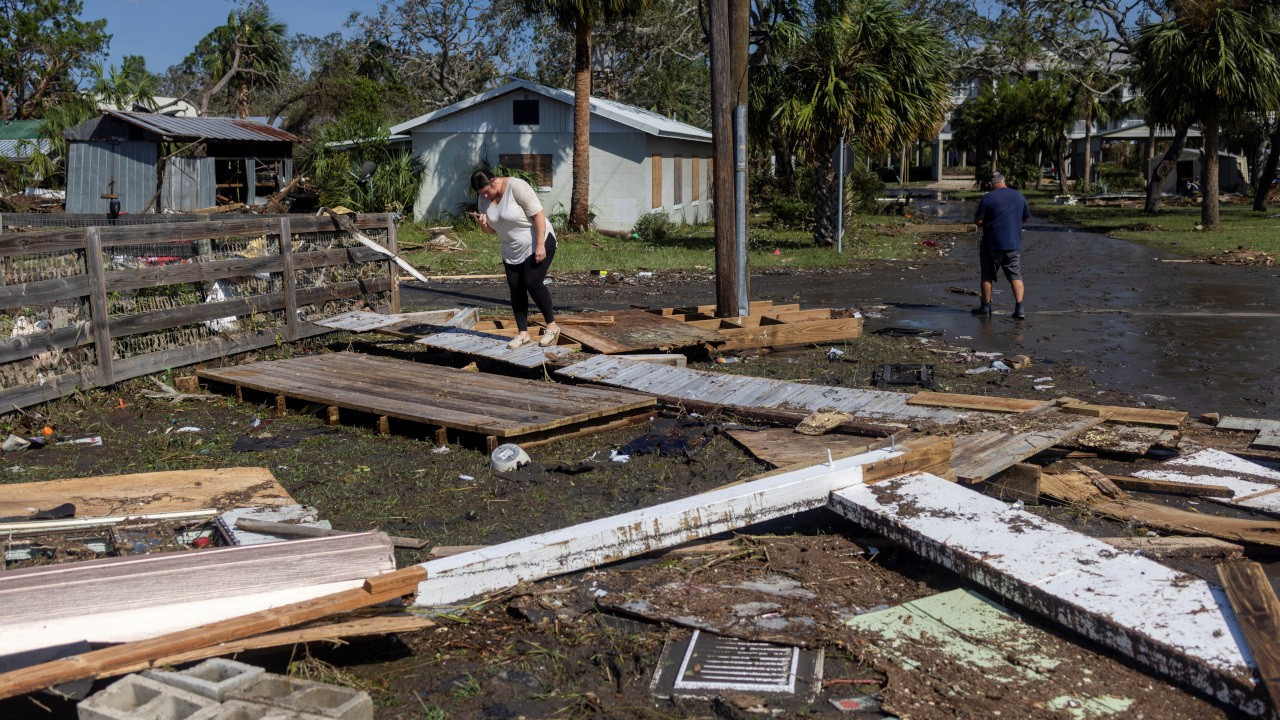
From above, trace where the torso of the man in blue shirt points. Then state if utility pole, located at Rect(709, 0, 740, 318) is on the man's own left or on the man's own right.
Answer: on the man's own left

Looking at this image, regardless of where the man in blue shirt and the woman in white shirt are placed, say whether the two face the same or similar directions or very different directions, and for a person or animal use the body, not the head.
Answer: very different directions

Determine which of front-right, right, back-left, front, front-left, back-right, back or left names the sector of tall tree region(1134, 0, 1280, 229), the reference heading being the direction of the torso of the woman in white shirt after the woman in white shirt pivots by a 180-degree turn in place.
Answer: front

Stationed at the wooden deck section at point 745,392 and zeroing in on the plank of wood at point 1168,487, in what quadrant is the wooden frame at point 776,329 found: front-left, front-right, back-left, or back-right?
back-left

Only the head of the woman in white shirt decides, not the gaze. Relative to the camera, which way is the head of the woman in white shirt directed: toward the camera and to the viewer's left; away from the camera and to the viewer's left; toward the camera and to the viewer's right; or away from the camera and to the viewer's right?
toward the camera and to the viewer's left

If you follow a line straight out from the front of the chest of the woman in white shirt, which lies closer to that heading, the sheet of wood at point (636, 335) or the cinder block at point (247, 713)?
the cinder block

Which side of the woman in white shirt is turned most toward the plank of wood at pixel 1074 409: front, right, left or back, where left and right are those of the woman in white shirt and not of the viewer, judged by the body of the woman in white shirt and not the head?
left

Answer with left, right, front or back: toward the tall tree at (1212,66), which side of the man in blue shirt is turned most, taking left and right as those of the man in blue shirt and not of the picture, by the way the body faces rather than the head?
front

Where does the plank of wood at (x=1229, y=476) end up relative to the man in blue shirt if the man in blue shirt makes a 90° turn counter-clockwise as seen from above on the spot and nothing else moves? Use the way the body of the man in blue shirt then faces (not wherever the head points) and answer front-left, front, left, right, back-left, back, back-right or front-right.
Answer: left

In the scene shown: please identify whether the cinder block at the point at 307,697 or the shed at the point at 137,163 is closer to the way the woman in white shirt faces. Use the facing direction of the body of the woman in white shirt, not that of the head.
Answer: the cinder block

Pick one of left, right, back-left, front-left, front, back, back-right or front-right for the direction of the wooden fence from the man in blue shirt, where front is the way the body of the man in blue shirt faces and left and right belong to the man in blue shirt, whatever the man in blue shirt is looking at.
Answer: back-left

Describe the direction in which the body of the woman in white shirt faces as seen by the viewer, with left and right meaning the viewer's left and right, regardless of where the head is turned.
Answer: facing the viewer and to the left of the viewer

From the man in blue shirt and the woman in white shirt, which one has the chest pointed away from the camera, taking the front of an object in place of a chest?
the man in blue shirt

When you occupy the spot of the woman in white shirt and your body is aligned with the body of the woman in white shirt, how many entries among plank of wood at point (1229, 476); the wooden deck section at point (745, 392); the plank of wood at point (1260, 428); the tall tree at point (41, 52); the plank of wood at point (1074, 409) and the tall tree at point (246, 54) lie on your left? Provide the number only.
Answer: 4

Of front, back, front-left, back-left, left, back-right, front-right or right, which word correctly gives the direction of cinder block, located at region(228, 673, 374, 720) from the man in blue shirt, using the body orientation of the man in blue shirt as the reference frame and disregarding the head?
back

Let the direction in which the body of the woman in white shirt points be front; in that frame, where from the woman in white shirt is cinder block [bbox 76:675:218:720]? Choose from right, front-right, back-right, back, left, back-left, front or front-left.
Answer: front-left

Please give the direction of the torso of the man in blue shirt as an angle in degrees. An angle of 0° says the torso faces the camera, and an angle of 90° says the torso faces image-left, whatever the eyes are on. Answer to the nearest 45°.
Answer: approximately 180°
